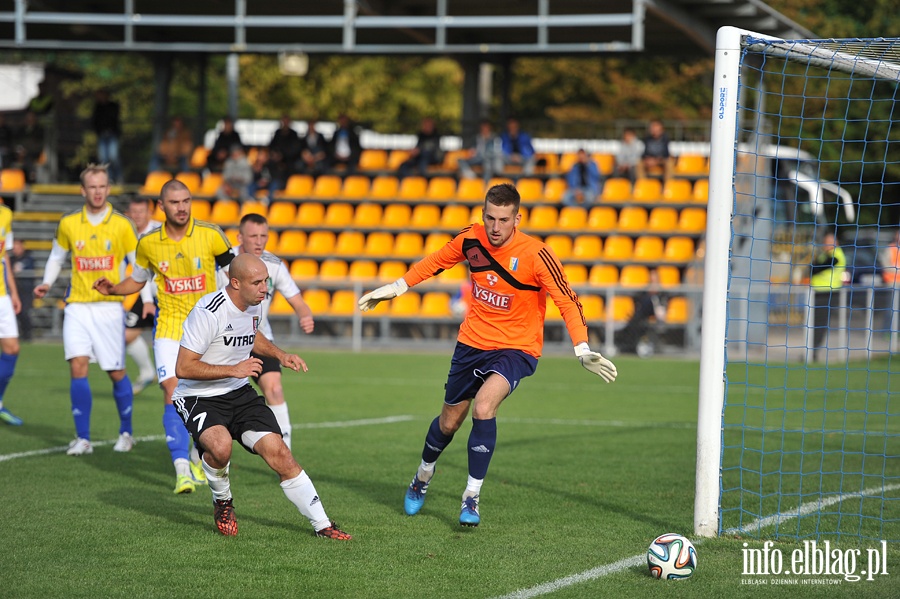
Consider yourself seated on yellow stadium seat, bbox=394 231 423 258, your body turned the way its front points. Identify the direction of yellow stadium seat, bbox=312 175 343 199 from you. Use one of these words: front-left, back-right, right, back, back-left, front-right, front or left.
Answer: back-right

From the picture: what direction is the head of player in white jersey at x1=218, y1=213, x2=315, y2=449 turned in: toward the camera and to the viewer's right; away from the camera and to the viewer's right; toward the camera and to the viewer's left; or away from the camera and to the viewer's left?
toward the camera and to the viewer's right

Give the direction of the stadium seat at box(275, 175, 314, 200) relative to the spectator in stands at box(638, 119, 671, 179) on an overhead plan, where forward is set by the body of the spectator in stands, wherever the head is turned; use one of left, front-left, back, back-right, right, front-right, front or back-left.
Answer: right

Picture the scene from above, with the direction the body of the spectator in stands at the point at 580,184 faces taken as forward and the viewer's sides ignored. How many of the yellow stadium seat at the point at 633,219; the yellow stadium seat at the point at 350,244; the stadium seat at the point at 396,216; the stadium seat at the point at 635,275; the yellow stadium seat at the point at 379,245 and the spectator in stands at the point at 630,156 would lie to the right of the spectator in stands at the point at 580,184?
3

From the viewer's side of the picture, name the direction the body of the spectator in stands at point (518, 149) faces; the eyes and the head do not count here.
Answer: toward the camera

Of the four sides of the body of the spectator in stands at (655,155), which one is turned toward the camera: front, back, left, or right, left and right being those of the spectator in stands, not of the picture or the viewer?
front

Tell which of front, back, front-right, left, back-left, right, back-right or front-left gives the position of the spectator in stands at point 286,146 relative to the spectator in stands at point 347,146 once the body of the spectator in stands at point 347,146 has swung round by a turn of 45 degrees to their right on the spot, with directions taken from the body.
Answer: front-right

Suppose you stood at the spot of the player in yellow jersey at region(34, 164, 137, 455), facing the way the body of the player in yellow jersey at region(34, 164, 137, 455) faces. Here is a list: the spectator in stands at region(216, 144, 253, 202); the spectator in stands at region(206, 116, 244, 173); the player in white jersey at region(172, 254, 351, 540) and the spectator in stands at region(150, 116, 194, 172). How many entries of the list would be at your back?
3

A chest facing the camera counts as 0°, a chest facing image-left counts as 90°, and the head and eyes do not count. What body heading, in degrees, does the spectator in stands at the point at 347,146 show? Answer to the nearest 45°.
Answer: approximately 0°

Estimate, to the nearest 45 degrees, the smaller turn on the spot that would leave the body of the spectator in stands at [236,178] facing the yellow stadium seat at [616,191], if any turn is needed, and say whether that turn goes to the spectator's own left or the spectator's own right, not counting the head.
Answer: approximately 90° to the spectator's own left

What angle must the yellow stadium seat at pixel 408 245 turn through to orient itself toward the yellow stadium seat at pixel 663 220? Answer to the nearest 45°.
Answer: approximately 90° to its left

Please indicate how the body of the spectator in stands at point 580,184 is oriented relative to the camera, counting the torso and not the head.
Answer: toward the camera
